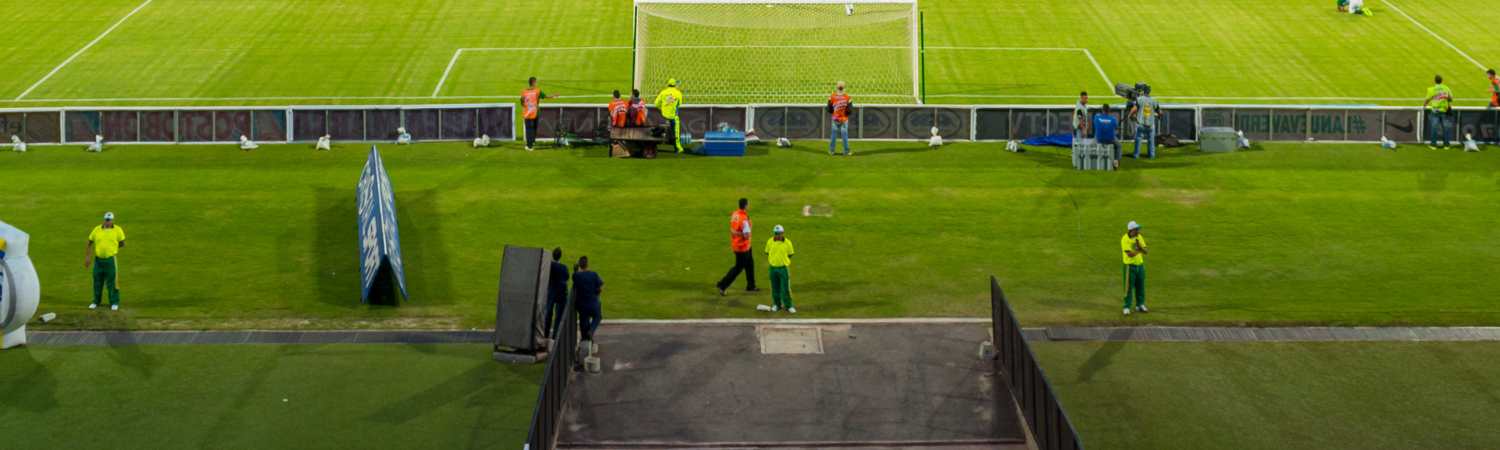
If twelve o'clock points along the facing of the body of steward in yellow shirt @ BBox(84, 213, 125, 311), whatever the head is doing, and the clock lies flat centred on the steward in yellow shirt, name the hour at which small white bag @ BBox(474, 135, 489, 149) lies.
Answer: The small white bag is roughly at 7 o'clock from the steward in yellow shirt.

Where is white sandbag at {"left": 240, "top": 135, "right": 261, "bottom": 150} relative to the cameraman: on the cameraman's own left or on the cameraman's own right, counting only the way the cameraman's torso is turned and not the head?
on the cameraman's own left

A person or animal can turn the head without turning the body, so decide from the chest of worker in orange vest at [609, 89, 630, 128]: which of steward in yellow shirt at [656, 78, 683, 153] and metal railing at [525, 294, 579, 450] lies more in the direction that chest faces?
the steward in yellow shirt

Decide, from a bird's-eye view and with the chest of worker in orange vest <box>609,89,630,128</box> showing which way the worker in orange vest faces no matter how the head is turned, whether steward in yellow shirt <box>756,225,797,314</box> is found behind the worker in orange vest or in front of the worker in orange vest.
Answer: behind

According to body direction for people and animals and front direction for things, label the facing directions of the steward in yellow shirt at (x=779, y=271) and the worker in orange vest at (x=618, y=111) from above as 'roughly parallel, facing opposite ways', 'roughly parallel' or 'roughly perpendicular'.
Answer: roughly parallel, facing opposite ways

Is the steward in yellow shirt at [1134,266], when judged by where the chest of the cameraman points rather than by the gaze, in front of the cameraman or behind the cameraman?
behind

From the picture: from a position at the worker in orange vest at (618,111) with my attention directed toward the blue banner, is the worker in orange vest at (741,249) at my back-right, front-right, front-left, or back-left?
front-left

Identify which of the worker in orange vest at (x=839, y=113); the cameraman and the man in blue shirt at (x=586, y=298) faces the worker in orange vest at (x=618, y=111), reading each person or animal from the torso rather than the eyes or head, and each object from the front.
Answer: the man in blue shirt

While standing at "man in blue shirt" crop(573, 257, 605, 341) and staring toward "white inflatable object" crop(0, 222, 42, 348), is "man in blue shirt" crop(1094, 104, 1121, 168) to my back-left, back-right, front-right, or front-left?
back-right

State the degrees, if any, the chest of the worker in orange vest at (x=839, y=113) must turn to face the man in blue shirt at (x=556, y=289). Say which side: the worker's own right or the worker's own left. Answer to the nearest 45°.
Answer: approximately 180°

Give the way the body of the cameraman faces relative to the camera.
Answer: away from the camera

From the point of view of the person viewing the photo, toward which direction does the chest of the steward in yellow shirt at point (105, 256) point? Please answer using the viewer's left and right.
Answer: facing the viewer

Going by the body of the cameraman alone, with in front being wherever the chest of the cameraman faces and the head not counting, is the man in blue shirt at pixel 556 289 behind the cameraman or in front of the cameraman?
behind

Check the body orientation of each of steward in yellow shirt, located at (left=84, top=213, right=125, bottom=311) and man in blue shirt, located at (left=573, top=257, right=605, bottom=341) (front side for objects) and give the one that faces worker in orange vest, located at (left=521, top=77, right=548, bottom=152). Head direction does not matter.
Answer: the man in blue shirt

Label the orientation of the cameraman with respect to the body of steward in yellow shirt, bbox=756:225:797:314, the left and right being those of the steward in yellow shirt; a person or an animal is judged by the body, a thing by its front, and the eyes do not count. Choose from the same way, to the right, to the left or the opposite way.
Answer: the opposite way
